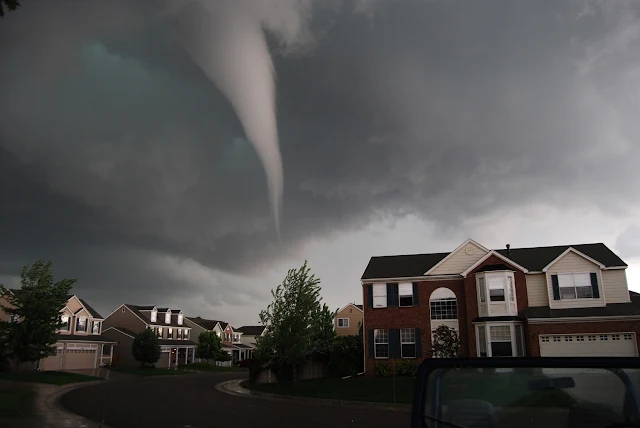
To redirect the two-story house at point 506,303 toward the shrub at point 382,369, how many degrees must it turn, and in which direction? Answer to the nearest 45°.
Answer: approximately 90° to its right

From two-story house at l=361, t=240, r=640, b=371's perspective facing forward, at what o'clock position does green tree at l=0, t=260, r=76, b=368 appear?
The green tree is roughly at 3 o'clock from the two-story house.

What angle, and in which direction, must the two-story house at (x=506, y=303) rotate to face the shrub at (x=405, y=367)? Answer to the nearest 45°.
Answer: approximately 90° to its right

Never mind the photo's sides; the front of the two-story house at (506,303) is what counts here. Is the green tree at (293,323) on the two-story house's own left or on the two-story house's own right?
on the two-story house's own right

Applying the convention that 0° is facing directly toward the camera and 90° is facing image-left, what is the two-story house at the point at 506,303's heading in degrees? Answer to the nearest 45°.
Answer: approximately 0°
